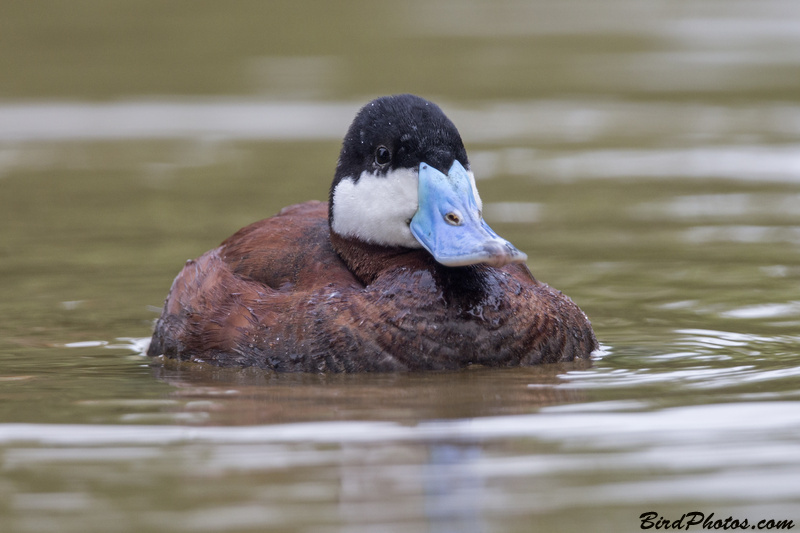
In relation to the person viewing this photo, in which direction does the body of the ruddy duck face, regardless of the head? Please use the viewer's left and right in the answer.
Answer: facing the viewer and to the right of the viewer
